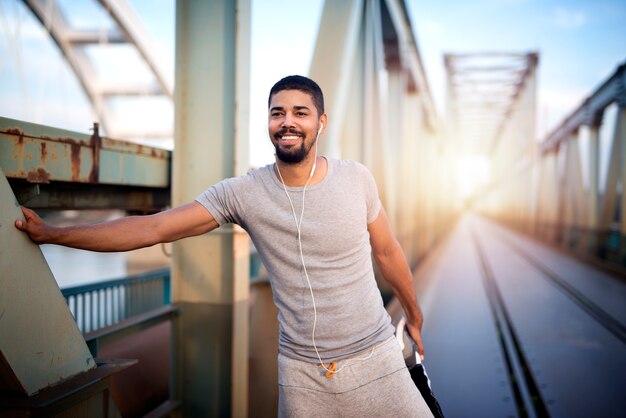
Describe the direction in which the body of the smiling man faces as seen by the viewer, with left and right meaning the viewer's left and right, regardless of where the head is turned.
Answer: facing the viewer
